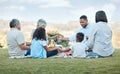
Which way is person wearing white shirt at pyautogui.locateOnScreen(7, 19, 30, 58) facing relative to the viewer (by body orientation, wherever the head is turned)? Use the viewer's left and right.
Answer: facing away from the viewer and to the right of the viewer

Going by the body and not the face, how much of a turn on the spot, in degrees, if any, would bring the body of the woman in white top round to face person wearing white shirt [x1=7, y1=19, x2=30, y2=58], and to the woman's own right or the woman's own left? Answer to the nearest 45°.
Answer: approximately 45° to the woman's own left

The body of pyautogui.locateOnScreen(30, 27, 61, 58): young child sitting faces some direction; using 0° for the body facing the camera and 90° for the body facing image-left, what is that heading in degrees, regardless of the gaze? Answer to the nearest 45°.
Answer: approximately 225°

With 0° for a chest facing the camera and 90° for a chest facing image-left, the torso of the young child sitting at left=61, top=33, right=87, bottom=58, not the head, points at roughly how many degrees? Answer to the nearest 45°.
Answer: approximately 135°

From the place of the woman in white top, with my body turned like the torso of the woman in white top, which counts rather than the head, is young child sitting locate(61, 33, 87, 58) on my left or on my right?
on my left

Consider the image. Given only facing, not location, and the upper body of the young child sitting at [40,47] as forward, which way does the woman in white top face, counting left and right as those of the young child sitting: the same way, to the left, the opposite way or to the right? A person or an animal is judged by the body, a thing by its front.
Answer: to the left

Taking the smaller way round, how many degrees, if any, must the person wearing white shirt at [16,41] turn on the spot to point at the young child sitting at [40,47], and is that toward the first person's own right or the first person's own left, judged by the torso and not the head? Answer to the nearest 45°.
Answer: approximately 45° to the first person's own right

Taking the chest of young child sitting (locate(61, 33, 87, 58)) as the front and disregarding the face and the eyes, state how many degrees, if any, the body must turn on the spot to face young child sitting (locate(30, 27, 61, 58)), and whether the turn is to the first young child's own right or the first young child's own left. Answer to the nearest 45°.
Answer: approximately 45° to the first young child's own left

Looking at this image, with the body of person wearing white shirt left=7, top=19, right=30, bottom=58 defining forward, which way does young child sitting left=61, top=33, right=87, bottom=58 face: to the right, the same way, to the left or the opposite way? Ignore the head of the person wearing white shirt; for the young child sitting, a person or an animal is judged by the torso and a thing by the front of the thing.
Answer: to the left

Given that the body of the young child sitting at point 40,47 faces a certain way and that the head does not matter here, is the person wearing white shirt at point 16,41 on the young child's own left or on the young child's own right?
on the young child's own left

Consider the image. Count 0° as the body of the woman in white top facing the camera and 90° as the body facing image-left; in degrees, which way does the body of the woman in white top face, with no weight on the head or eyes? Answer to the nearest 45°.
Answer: approximately 135°
